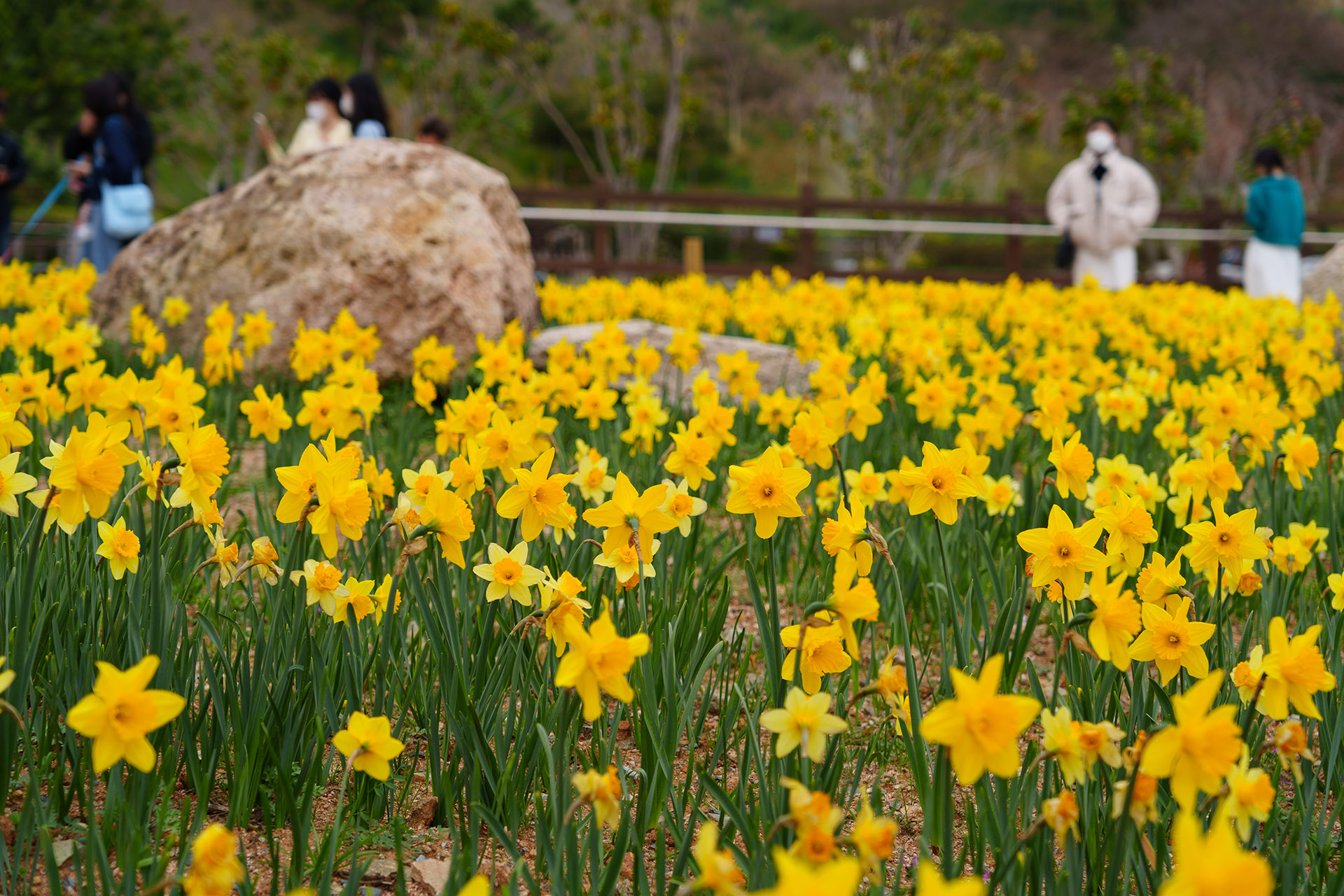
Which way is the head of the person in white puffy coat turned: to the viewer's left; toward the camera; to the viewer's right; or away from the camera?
toward the camera

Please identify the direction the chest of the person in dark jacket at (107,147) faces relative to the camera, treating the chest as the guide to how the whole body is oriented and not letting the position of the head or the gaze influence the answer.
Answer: to the viewer's left

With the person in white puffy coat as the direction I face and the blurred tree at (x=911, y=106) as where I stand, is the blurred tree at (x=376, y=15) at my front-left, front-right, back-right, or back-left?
back-right

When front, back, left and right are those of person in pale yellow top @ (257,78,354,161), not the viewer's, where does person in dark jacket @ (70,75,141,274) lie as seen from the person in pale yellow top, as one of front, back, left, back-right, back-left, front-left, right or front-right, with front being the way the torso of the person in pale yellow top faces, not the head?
front-right

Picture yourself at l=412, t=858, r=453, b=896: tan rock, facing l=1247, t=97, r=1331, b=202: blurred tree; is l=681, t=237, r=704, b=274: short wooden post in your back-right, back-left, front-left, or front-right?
front-left

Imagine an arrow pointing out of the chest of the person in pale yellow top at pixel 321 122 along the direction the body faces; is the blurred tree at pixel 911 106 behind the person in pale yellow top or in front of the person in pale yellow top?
behind

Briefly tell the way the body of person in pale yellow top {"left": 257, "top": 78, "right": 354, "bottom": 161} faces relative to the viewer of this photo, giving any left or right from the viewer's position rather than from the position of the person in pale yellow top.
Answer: facing the viewer and to the left of the viewer

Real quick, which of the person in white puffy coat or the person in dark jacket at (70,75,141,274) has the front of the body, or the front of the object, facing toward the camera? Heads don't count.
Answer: the person in white puffy coat

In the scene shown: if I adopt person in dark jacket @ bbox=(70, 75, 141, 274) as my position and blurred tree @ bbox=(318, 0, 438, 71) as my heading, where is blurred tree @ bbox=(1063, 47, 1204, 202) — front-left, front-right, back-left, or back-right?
front-right

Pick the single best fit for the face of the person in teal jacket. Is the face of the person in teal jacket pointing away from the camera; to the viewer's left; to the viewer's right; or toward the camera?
away from the camera

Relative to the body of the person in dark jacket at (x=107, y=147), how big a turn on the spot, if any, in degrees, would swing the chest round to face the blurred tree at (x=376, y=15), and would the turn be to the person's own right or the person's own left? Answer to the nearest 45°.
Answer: approximately 90° to the person's own right

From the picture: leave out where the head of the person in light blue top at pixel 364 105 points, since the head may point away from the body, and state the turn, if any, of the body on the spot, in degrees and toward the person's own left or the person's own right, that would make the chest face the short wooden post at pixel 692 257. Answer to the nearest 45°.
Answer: approximately 135° to the person's own right

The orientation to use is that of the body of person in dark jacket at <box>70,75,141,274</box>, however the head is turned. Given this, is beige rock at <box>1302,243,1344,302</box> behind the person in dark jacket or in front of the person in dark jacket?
behind

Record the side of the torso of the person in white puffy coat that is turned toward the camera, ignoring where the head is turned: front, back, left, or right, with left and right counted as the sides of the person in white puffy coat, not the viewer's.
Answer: front

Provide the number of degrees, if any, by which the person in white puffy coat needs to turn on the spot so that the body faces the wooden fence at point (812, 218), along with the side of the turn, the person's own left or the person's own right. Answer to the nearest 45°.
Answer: approximately 135° to the person's own right
